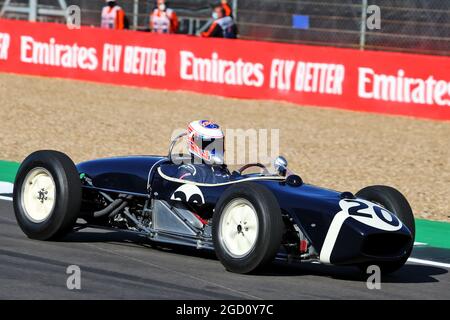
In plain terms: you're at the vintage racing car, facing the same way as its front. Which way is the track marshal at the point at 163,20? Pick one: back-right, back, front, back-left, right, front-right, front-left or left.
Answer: back-left

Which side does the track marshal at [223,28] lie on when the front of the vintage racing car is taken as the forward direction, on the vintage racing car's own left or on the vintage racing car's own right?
on the vintage racing car's own left

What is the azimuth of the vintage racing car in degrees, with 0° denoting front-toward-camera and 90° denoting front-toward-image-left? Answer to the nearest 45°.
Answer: approximately 315°

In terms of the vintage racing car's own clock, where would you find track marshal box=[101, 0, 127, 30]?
The track marshal is roughly at 7 o'clock from the vintage racing car.

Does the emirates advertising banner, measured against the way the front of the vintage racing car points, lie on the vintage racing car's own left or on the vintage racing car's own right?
on the vintage racing car's own left
